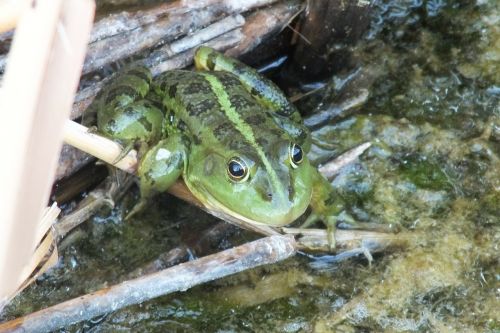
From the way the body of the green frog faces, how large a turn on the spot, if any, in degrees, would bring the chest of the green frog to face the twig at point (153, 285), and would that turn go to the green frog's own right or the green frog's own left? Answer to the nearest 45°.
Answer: approximately 90° to the green frog's own right

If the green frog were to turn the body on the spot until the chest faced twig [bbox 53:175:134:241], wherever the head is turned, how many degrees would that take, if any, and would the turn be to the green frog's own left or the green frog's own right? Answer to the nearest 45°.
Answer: approximately 135° to the green frog's own right

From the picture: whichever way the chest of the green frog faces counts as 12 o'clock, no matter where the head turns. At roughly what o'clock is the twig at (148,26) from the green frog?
The twig is roughly at 7 o'clock from the green frog.

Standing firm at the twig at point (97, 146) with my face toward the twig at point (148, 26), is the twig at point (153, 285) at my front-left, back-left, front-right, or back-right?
back-right

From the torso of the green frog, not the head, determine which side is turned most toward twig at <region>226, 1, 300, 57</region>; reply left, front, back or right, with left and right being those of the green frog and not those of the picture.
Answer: left

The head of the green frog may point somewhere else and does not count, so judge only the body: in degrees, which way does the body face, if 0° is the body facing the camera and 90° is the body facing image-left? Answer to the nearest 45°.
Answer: approximately 315°

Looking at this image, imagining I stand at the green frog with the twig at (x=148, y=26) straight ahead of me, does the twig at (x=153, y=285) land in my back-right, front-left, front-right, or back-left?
back-left
